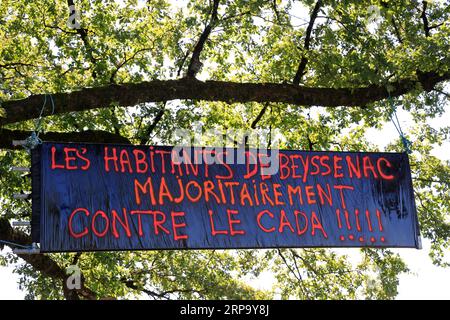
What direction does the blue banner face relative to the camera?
toward the camera
